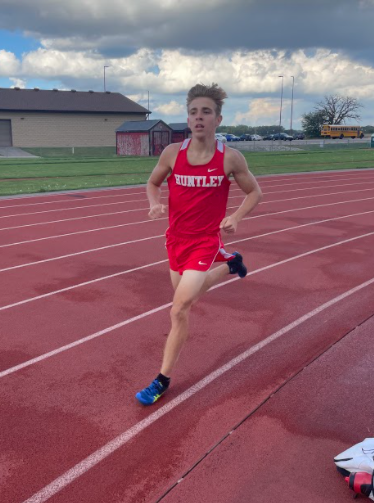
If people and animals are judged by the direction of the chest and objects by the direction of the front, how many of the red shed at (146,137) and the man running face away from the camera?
0

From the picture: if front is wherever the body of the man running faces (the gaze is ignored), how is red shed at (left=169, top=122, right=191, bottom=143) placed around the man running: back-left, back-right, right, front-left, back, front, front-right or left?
back-right

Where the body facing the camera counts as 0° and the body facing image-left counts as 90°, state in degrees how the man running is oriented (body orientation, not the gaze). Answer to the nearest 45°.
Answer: approximately 45°

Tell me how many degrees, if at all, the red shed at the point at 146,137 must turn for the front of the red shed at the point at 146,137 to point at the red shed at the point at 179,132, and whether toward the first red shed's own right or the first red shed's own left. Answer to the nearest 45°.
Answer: approximately 45° to the first red shed's own left

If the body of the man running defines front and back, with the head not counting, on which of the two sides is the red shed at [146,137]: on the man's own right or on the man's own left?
on the man's own right

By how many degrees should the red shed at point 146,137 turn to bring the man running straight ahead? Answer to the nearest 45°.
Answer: approximately 45° to its right

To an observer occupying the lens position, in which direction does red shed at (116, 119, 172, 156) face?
facing the viewer and to the right of the viewer
